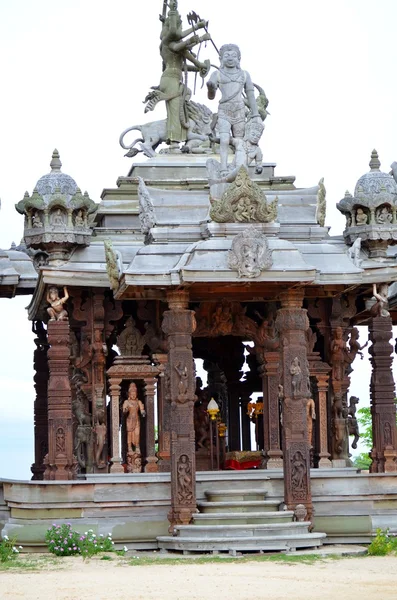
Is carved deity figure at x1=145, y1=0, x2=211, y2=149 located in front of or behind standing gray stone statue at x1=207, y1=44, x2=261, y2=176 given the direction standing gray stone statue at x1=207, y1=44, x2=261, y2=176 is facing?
behind

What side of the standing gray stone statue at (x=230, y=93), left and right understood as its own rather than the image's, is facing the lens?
front

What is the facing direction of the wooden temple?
toward the camera

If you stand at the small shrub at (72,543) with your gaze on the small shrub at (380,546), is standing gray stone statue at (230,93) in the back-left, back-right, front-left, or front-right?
front-left

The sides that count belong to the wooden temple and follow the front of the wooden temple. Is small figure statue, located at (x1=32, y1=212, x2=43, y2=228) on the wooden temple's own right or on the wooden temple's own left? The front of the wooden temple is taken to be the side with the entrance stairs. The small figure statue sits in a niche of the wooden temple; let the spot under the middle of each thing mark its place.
on the wooden temple's own right

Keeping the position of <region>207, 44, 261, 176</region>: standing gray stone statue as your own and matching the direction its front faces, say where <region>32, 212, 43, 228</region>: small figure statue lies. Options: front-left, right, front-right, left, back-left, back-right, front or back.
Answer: right
